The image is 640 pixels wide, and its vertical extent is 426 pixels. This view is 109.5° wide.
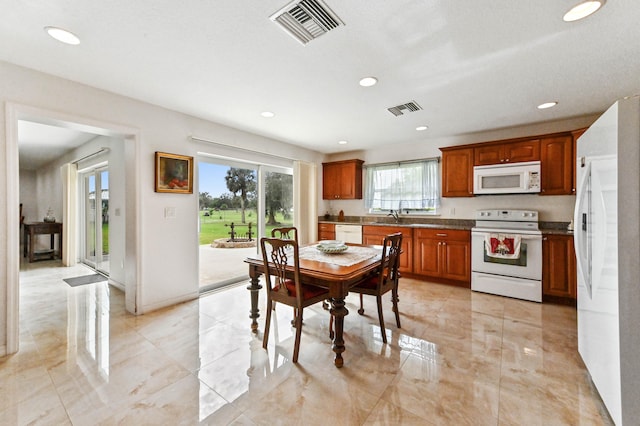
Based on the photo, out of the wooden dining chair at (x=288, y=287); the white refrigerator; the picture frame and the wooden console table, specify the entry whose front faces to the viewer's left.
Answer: the white refrigerator

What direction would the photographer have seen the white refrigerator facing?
facing to the left of the viewer

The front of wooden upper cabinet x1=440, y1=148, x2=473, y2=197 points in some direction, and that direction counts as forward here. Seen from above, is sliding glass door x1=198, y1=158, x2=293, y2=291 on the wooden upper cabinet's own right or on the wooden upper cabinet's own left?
on the wooden upper cabinet's own right

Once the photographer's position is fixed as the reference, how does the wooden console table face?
facing the viewer

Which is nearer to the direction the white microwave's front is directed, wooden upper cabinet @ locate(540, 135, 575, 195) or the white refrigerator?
the white refrigerator

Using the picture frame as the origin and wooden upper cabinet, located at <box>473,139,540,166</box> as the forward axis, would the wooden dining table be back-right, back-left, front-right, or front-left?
front-right

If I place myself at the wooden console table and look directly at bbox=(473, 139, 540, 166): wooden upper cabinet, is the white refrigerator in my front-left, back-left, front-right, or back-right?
front-right

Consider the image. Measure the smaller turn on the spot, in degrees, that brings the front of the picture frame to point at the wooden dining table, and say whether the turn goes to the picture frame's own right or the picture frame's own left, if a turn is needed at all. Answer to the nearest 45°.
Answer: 0° — it already faces it

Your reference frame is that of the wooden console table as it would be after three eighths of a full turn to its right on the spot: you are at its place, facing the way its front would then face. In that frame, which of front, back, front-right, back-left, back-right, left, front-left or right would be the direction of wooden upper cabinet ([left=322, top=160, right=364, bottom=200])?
back

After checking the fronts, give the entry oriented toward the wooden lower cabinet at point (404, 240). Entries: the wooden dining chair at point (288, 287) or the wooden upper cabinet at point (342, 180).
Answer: the wooden dining chair

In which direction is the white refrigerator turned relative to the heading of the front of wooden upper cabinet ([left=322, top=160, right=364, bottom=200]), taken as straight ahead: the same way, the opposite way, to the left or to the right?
to the right

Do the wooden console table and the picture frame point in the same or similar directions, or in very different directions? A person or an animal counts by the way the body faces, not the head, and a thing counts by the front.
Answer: same or similar directions

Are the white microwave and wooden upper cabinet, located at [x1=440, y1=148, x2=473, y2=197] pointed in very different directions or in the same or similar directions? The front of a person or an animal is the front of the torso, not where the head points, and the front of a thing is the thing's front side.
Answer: same or similar directions

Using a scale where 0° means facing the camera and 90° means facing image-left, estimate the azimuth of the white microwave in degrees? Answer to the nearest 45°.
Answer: approximately 0°

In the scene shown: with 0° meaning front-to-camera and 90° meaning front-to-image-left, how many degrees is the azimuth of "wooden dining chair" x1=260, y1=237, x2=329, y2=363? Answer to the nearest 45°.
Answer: approximately 225°

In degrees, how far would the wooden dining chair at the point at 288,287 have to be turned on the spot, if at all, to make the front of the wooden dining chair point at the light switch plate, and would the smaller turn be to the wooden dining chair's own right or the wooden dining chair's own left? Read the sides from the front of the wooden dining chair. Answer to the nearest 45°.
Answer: approximately 90° to the wooden dining chair's own left

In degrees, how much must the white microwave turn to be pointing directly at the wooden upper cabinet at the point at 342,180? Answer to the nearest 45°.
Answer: approximately 90° to its right
